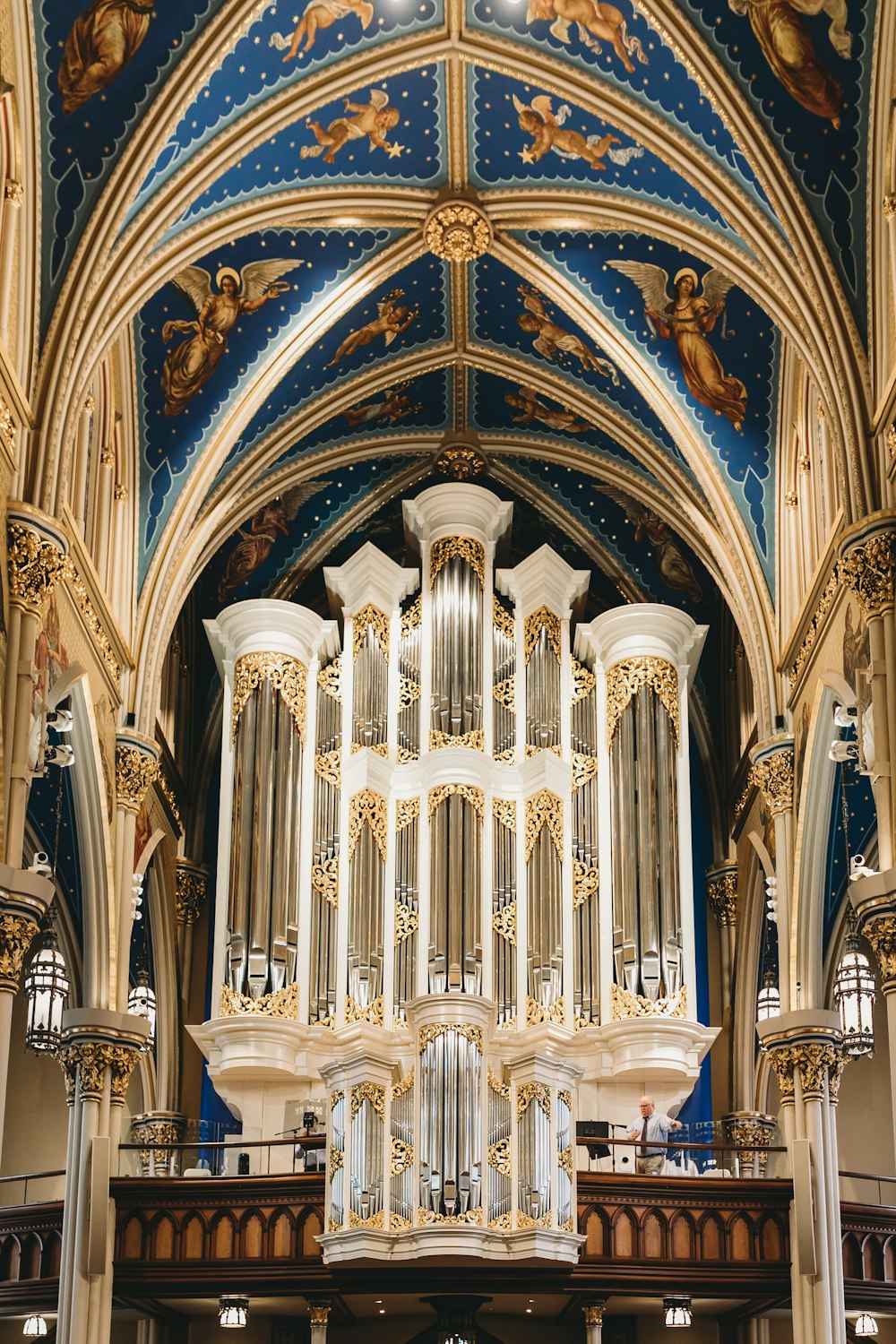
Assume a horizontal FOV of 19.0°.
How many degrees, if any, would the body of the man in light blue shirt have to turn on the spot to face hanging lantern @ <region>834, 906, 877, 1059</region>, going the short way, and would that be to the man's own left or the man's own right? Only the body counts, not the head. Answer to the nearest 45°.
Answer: approximately 90° to the man's own left

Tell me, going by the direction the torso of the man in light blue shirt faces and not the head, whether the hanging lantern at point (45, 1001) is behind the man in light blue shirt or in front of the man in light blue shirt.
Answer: in front

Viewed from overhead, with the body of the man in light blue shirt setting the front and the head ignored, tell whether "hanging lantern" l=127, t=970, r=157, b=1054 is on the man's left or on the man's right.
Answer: on the man's right

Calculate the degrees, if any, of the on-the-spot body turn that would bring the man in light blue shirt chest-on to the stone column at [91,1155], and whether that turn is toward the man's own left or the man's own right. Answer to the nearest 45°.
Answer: approximately 45° to the man's own right

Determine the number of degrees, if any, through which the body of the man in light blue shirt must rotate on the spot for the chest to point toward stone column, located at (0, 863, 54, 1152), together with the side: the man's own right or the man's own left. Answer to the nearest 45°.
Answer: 0° — they already face it

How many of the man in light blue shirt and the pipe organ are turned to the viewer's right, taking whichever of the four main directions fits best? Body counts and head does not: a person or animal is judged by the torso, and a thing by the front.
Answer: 0

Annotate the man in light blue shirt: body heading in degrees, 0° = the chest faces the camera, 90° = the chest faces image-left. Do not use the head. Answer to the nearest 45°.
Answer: approximately 45°

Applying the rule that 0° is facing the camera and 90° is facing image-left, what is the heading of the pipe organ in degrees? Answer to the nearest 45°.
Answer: approximately 0°

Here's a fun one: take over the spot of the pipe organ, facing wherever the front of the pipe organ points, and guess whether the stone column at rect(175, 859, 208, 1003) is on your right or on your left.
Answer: on your right
